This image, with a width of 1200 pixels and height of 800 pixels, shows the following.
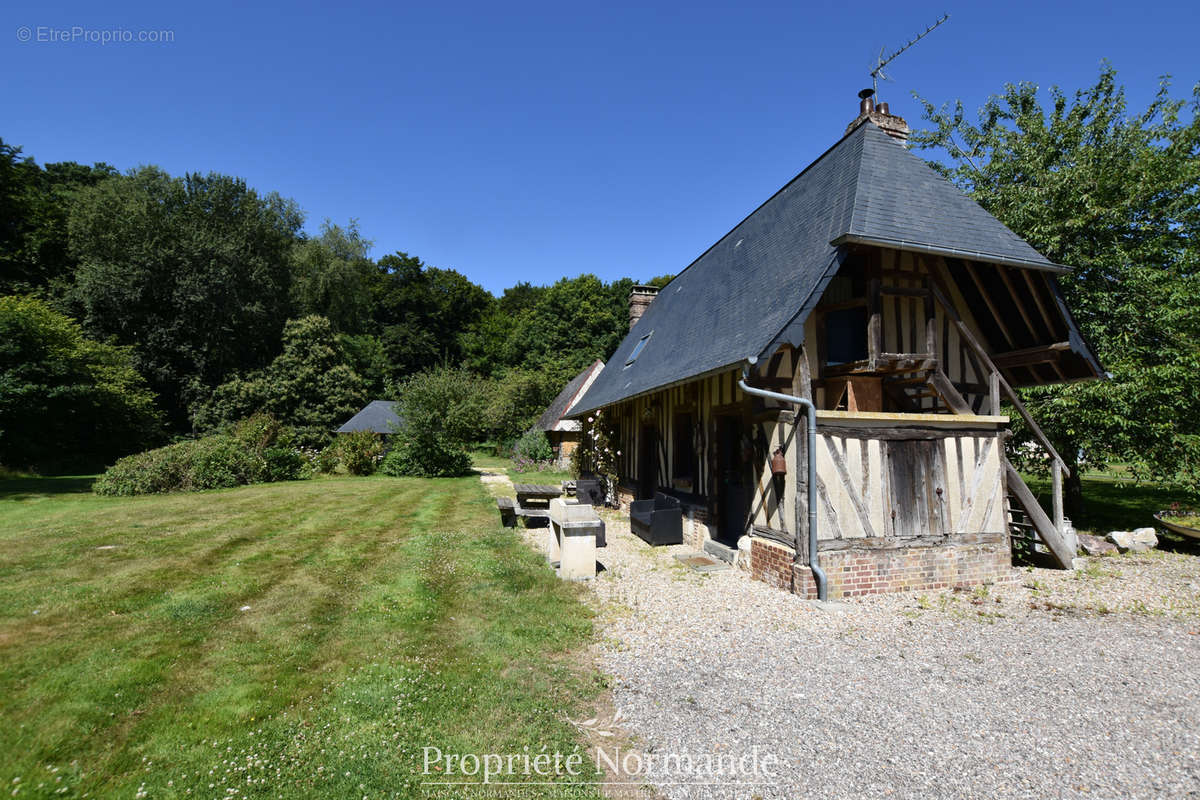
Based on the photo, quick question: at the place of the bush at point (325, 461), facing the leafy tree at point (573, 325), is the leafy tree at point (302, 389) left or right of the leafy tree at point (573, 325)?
left

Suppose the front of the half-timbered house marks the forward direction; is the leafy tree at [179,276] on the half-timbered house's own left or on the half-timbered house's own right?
on the half-timbered house's own right

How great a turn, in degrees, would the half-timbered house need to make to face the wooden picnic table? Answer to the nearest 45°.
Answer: approximately 45° to its right

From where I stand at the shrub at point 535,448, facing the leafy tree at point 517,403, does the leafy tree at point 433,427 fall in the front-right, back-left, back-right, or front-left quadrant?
back-left

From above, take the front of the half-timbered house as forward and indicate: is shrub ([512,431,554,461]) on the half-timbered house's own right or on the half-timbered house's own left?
on the half-timbered house's own right

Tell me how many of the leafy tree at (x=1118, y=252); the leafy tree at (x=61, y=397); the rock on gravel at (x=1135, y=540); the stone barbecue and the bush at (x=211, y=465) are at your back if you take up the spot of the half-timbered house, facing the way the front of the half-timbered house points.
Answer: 2

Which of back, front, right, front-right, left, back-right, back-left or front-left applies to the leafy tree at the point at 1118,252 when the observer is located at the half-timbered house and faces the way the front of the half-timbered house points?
back

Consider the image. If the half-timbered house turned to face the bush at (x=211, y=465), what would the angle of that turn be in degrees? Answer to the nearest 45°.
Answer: approximately 45° to its right

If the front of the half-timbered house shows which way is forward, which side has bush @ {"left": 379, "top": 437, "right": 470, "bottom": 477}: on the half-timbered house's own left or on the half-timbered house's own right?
on the half-timbered house's own right

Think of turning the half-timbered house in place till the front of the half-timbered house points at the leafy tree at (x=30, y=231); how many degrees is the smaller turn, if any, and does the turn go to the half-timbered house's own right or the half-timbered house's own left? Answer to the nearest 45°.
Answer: approximately 45° to the half-timbered house's own right

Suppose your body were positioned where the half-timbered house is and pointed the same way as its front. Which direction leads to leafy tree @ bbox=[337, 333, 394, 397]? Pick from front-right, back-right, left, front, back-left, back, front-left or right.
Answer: right

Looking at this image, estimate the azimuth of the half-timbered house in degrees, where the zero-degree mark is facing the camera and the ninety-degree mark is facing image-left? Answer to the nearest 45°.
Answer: approximately 45°
